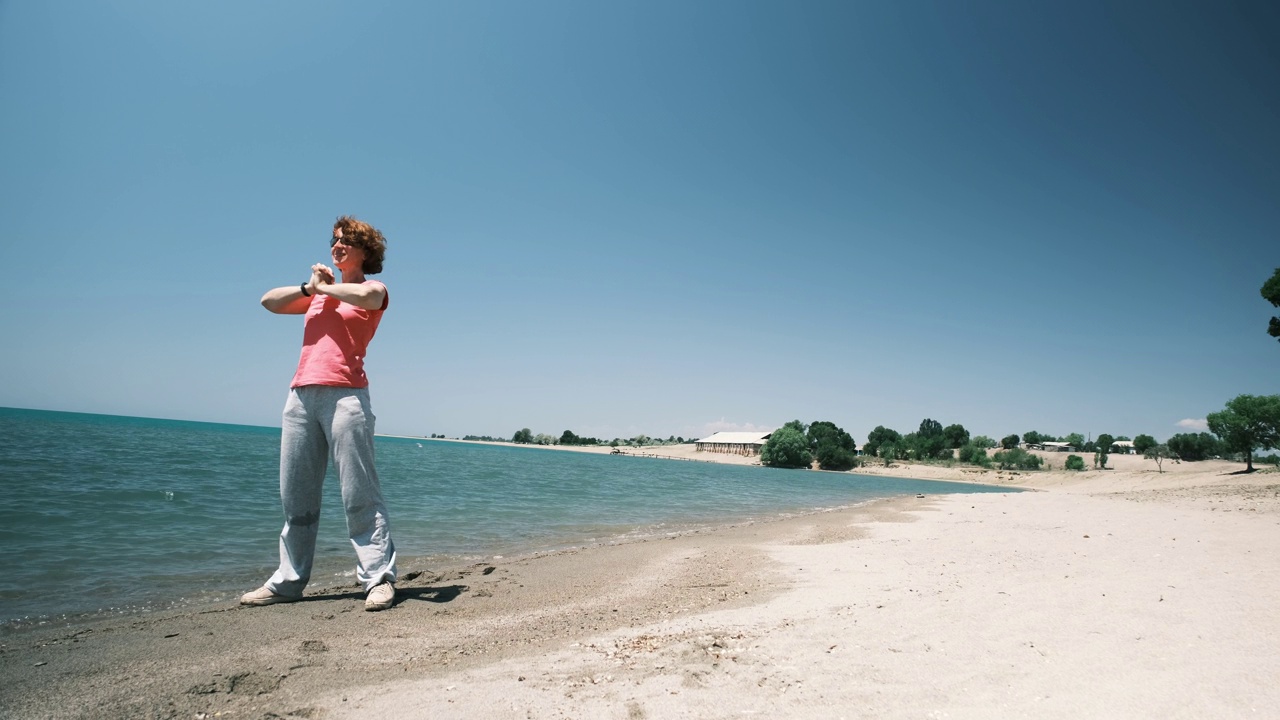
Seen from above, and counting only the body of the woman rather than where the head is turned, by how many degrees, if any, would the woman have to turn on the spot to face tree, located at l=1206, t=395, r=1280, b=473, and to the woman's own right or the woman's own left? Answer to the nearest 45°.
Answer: approximately 135° to the woman's own left

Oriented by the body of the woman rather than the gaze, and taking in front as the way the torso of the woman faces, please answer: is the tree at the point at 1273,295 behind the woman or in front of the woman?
behind

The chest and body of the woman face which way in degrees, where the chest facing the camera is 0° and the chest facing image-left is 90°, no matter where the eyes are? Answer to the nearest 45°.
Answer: approximately 45°
